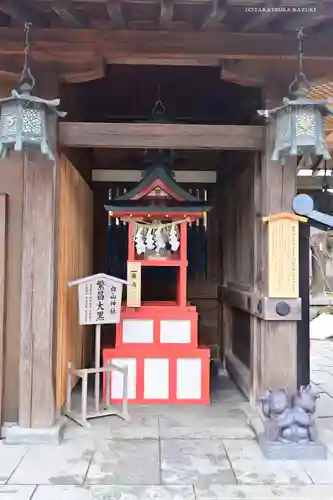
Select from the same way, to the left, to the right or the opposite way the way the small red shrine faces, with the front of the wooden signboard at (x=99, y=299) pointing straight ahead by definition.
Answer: the same way

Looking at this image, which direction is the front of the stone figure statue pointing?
toward the camera

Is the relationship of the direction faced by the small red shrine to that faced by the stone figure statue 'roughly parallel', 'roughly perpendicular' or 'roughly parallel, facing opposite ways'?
roughly parallel

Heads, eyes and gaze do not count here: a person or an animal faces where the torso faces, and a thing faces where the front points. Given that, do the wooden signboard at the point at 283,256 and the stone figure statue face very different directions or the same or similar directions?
same or similar directions

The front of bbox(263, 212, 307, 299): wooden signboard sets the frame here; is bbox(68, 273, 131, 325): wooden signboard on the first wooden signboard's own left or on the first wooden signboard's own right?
on the first wooden signboard's own right

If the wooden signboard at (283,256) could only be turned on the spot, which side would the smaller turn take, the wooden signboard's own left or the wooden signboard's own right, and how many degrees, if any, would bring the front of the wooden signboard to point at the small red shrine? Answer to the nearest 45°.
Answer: approximately 135° to the wooden signboard's own right

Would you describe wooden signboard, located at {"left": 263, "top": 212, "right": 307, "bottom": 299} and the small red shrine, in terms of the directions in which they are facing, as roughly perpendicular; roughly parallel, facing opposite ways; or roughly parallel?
roughly parallel

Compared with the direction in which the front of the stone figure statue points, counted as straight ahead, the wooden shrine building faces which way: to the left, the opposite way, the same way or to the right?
the same way

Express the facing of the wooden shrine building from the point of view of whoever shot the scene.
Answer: facing the viewer

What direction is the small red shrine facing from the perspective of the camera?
toward the camera
